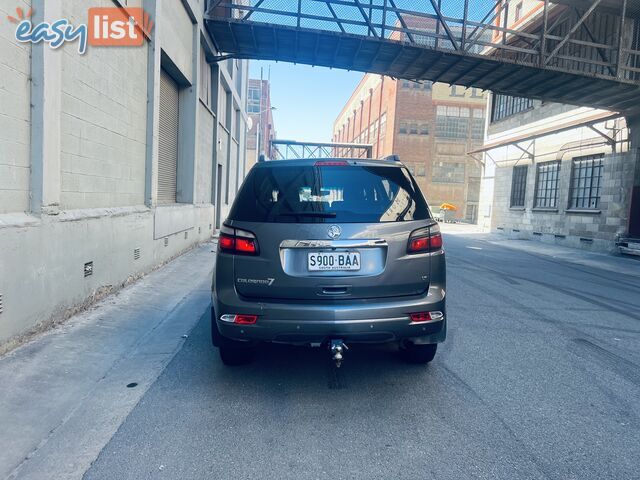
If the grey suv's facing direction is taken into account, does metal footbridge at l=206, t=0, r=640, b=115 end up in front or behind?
in front

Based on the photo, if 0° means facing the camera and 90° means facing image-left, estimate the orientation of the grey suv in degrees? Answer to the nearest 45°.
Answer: approximately 180°

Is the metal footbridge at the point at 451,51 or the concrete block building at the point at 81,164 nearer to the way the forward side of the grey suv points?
the metal footbridge
